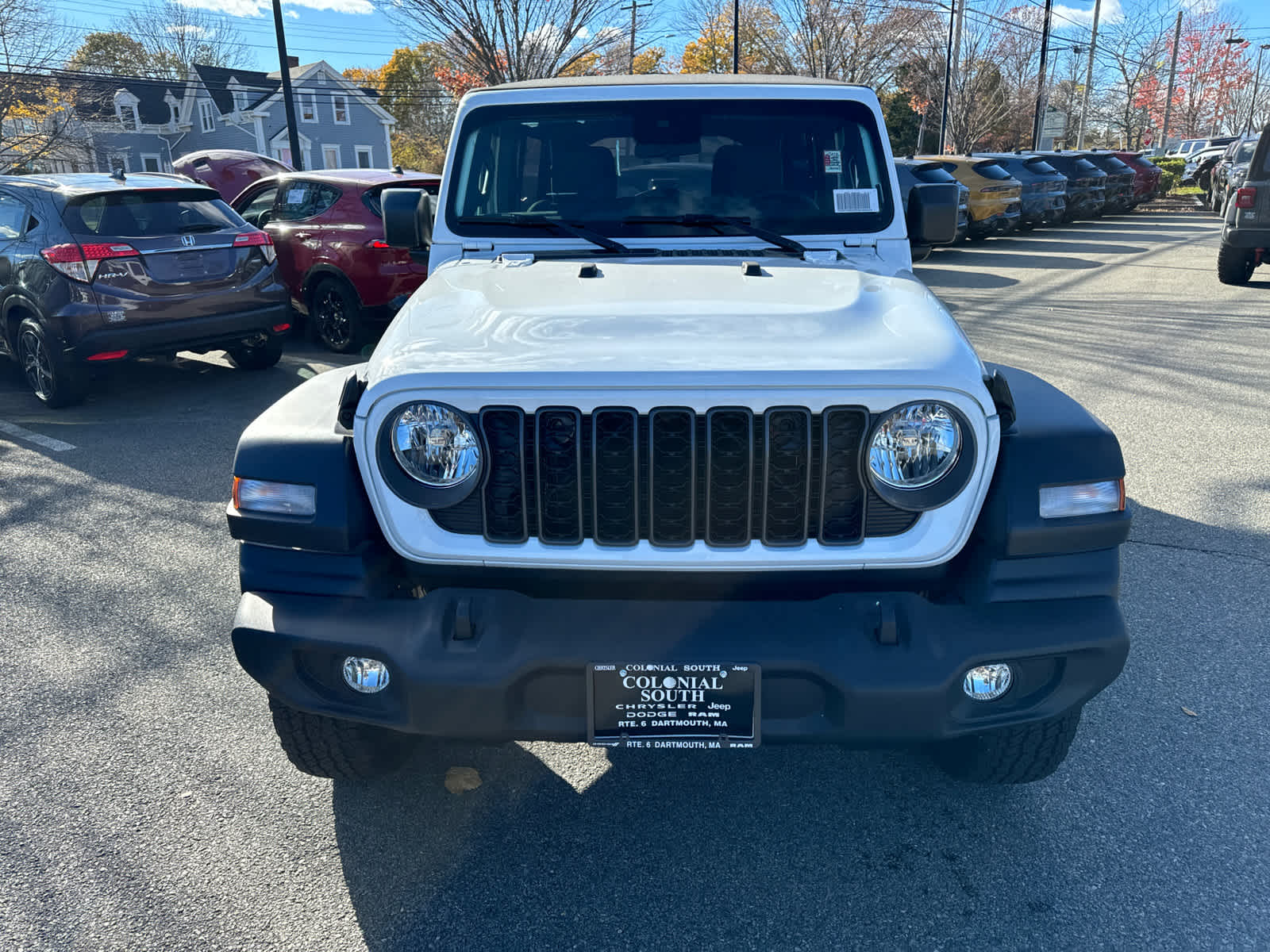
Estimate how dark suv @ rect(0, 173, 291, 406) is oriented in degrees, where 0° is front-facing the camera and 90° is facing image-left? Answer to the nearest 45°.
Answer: approximately 135°

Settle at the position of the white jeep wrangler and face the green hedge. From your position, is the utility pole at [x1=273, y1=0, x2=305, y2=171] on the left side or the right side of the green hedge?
left

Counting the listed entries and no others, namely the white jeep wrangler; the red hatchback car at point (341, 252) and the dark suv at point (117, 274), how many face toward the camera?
1

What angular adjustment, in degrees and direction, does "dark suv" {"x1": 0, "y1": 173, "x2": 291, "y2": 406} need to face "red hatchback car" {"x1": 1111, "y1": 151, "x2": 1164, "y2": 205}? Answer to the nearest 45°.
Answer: approximately 90° to its right

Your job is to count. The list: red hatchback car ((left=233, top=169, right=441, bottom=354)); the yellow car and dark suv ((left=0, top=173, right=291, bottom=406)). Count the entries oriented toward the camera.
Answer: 0

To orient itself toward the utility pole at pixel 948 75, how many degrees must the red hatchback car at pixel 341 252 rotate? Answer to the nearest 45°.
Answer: approximately 90° to its right

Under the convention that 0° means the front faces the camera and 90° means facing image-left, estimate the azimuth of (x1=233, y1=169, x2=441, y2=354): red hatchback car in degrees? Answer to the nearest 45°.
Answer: approximately 135°

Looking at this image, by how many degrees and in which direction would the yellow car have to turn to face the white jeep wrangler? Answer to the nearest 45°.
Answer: approximately 135° to its left

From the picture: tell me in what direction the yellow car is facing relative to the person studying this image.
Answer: facing away from the viewer and to the left of the viewer

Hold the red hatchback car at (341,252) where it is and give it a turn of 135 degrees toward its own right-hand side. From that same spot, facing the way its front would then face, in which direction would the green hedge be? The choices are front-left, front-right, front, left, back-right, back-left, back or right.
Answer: front-left

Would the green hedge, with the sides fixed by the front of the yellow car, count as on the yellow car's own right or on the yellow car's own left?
on the yellow car's own right

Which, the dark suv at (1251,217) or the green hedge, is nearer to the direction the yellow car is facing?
the green hedge

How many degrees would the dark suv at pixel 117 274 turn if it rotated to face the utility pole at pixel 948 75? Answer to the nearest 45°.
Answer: approximately 90° to its right

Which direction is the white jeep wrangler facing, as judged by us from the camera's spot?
facing the viewer
